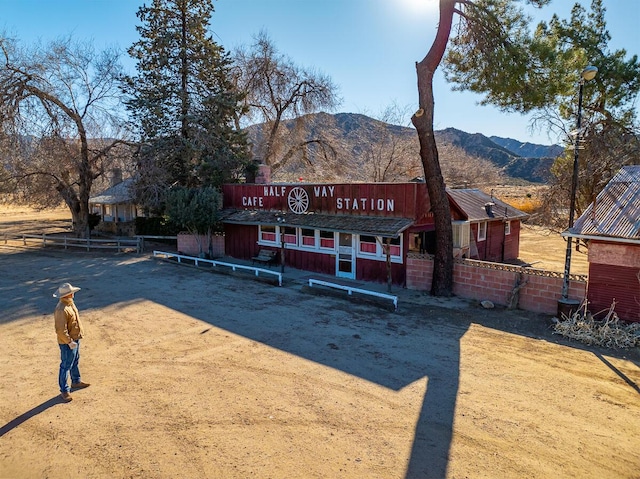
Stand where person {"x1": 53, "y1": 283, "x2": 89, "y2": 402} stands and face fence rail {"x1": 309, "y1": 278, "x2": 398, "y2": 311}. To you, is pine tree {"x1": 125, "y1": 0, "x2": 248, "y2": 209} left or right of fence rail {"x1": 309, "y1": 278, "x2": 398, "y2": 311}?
left

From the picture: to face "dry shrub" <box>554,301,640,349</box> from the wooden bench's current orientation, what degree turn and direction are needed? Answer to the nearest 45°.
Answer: approximately 90° to its left

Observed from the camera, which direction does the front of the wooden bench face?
facing the viewer and to the left of the viewer

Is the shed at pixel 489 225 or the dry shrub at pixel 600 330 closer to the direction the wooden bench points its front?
the dry shrub

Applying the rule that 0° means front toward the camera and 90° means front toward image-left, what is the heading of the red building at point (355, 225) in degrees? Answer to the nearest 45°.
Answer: approximately 45°

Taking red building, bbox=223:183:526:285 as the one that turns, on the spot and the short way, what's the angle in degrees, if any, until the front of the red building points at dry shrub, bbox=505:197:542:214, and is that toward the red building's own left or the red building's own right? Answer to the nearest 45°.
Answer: approximately 180°

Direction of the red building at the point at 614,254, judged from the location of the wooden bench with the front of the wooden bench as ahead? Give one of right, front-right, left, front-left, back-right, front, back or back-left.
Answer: left

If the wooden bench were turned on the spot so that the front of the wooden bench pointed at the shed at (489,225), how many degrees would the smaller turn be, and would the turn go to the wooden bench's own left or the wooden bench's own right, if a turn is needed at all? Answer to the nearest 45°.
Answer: approximately 135° to the wooden bench's own left

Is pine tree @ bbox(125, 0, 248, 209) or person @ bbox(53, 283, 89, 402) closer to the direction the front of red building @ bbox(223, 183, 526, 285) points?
the person

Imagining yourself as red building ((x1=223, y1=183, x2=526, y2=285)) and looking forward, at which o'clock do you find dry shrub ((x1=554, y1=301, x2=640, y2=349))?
The dry shrub is roughly at 9 o'clock from the red building.

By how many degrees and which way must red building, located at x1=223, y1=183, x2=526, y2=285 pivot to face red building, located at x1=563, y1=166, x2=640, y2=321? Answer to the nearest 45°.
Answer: approximately 90° to its left

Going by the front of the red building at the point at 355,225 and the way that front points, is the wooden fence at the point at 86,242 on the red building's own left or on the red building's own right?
on the red building's own right

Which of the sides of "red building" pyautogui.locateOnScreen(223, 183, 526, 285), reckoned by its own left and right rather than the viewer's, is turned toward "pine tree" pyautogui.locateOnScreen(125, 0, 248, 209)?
right

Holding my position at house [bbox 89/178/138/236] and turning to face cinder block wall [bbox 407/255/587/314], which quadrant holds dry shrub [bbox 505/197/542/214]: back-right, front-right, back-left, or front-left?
front-left

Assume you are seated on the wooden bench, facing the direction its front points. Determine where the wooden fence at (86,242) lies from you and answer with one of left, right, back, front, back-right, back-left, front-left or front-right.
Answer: right

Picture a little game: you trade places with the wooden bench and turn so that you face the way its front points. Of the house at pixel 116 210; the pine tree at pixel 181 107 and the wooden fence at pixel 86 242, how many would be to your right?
3

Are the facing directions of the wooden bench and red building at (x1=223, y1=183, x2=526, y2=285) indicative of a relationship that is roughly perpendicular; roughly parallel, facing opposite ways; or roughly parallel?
roughly parallel
